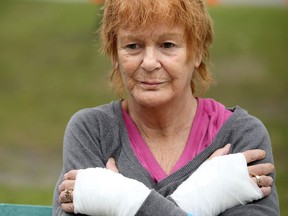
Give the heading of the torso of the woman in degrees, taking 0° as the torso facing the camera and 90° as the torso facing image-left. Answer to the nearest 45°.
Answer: approximately 0°
